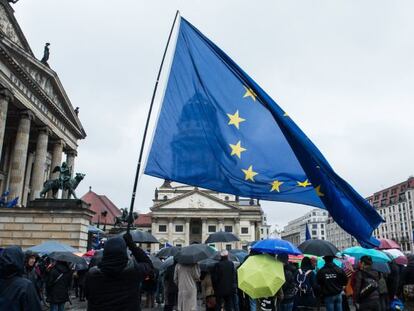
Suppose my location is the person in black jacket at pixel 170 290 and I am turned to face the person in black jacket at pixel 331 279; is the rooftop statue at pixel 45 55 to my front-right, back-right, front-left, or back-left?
back-left

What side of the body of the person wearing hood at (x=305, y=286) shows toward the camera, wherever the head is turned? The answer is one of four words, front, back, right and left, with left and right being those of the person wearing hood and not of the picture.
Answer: back

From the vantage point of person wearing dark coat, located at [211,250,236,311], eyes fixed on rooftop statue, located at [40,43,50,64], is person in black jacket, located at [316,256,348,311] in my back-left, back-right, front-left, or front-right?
back-right

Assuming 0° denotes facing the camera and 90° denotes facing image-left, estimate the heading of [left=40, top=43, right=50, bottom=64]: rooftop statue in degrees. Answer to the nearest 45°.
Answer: approximately 270°

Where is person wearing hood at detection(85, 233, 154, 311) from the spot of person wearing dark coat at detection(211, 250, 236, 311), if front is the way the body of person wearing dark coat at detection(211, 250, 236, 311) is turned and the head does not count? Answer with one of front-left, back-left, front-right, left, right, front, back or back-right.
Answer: back

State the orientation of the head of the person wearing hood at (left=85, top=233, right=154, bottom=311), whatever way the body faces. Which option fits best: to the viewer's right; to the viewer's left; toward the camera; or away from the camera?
away from the camera

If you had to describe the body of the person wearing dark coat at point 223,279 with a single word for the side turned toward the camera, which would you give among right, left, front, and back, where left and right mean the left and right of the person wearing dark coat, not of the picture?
back

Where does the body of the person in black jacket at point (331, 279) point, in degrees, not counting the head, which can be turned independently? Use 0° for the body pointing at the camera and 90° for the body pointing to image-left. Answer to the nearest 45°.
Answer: approximately 180°

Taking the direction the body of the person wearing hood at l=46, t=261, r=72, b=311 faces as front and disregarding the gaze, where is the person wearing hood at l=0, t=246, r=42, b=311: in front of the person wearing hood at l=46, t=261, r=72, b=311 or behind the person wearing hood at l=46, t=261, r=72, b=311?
behind

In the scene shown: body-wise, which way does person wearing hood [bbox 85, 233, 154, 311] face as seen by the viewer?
away from the camera

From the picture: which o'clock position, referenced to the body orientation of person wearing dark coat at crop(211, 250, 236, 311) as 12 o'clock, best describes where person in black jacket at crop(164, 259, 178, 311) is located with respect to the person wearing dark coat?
The person in black jacket is roughly at 10 o'clock from the person wearing dark coat.

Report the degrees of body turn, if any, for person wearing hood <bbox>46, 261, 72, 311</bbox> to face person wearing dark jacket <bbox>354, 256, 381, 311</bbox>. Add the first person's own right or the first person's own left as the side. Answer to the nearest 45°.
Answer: approximately 135° to the first person's own right

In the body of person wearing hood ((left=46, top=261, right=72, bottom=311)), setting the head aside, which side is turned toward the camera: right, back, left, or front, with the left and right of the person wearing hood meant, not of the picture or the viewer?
back
